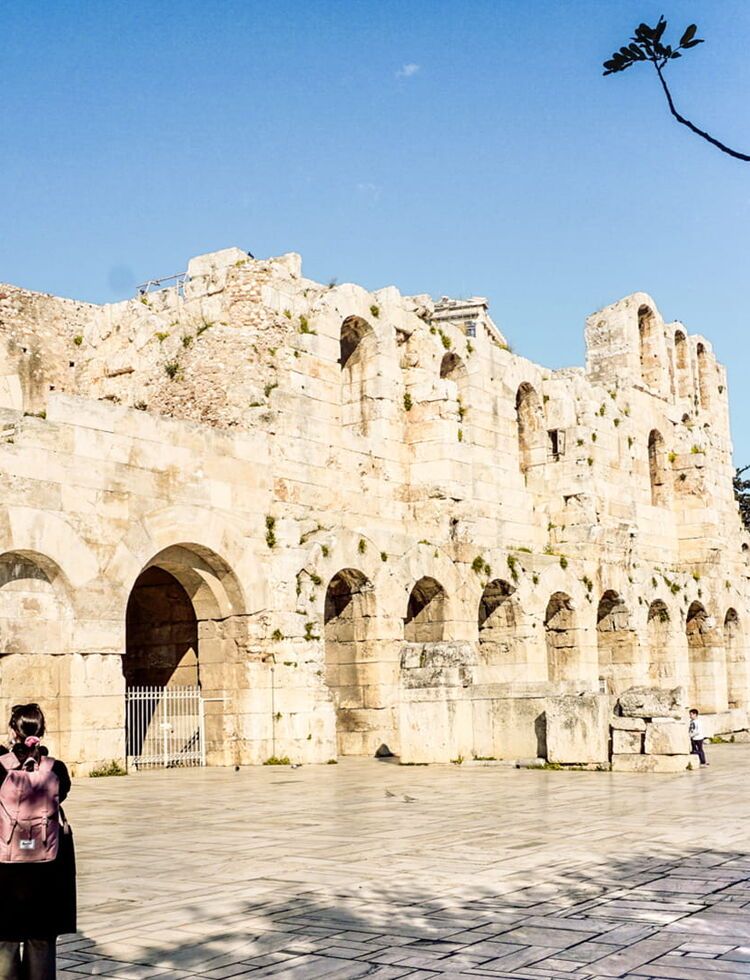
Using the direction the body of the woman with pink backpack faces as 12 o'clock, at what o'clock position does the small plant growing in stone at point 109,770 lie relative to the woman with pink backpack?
The small plant growing in stone is roughly at 12 o'clock from the woman with pink backpack.

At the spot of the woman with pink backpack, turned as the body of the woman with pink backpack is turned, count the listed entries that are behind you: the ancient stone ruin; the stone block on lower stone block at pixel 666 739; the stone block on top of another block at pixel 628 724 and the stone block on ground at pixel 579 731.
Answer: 0

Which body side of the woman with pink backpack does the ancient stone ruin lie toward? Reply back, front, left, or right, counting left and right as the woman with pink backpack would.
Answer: front

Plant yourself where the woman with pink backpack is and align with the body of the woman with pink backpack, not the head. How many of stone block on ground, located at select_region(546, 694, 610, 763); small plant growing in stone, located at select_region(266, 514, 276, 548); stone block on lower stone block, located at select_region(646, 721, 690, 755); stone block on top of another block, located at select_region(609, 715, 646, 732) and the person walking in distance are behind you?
0

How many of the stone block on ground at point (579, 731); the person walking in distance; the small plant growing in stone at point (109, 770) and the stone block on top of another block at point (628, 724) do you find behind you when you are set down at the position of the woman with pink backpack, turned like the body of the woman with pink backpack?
0

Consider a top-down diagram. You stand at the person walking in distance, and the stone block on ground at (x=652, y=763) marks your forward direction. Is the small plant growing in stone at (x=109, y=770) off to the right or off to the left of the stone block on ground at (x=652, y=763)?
right

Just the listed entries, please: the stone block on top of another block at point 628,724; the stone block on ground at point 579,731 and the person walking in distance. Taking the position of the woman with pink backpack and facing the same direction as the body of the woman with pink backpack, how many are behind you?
0

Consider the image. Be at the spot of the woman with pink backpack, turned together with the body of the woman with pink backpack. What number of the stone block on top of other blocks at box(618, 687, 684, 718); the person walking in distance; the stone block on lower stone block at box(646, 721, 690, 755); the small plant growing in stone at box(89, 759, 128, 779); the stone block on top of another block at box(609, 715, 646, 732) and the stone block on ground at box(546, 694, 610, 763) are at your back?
0

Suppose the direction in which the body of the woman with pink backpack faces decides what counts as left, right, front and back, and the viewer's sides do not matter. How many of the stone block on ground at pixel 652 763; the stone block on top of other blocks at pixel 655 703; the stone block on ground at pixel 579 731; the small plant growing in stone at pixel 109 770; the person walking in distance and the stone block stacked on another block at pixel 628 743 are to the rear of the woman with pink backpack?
0

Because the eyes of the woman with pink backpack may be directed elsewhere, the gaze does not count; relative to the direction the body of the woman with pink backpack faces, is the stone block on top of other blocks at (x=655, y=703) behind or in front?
in front

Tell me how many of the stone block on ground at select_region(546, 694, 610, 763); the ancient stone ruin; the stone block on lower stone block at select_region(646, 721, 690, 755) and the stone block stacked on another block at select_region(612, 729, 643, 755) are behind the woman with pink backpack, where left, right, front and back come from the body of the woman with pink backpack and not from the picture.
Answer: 0

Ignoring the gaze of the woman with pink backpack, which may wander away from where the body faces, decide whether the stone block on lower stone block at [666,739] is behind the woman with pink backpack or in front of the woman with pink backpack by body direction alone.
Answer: in front

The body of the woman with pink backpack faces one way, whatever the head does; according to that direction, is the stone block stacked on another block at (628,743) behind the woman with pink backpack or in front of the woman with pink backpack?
in front

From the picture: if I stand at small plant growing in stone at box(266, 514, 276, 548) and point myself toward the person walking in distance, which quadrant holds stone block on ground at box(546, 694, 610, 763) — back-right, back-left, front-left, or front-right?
front-right

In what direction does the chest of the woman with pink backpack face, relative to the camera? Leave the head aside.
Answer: away from the camera

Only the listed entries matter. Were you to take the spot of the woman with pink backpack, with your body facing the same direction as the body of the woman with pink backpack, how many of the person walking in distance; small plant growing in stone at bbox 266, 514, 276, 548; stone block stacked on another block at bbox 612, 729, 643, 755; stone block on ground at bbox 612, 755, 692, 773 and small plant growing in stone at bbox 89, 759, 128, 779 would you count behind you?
0

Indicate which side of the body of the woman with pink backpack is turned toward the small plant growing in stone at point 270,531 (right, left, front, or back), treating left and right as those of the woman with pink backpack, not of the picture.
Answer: front
